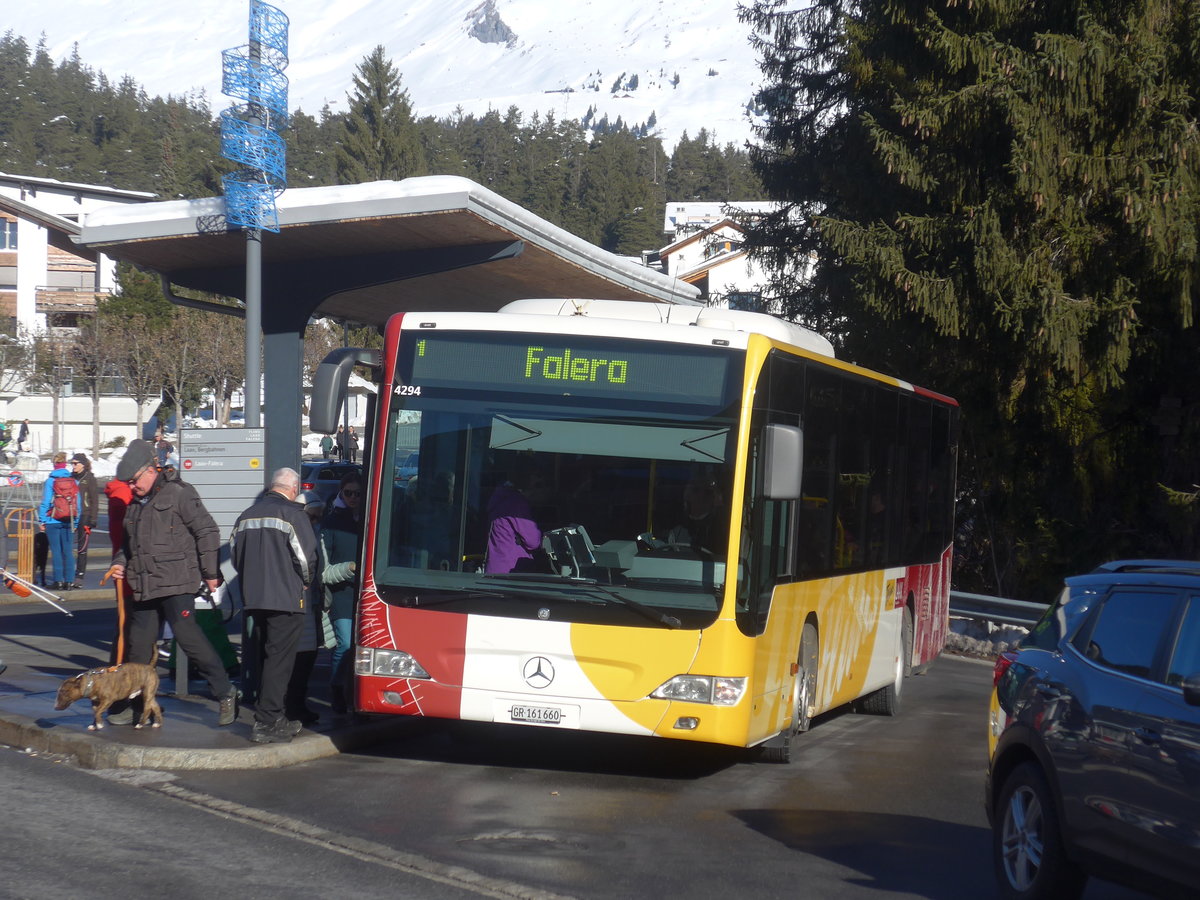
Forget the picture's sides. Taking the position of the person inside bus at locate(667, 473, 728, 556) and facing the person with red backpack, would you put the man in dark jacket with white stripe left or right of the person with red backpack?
left

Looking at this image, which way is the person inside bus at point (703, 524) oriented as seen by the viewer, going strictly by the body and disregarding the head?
toward the camera

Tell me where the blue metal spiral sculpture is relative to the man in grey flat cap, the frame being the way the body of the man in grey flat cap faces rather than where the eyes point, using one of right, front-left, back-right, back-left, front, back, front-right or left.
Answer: back-right

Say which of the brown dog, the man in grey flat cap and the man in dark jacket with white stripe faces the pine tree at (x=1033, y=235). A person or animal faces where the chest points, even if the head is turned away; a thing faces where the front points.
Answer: the man in dark jacket with white stripe

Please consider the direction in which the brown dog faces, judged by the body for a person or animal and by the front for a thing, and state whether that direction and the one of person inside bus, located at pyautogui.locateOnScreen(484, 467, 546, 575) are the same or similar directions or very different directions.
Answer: very different directions

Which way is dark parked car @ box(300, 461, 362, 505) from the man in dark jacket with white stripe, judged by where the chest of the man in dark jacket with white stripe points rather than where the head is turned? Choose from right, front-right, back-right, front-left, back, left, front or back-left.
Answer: front-left

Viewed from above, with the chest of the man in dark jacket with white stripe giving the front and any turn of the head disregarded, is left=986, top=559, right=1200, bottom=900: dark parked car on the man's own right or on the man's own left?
on the man's own right

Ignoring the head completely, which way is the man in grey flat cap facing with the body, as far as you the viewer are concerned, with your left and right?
facing the viewer and to the left of the viewer

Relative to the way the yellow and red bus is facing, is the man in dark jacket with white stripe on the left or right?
on its right

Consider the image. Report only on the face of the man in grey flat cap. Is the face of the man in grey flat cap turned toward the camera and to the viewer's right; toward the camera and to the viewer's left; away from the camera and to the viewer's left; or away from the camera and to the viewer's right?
toward the camera and to the viewer's left

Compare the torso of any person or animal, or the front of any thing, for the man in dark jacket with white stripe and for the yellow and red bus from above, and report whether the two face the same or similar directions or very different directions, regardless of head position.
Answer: very different directions

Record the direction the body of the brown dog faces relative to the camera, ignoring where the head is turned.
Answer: to the viewer's left

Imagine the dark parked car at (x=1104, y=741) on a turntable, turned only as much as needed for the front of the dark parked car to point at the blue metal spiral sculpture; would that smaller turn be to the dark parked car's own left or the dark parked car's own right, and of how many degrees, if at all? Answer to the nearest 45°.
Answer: approximately 180°
